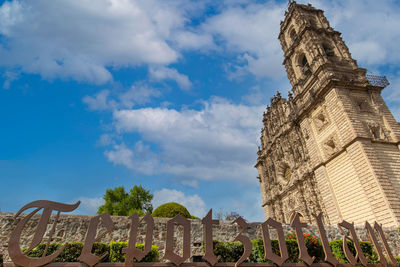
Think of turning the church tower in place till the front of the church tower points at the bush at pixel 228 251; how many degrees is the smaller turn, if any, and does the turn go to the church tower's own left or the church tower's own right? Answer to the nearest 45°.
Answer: approximately 45° to the church tower's own left

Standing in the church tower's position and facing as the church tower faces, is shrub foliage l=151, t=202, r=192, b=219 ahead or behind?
ahead

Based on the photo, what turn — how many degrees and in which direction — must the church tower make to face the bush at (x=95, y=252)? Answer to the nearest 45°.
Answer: approximately 45° to its left

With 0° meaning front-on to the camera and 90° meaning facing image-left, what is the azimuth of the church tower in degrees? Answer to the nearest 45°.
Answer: approximately 45°

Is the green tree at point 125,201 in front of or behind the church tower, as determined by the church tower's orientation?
in front

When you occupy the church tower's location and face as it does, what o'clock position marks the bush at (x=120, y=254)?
The bush is roughly at 11 o'clock from the church tower.

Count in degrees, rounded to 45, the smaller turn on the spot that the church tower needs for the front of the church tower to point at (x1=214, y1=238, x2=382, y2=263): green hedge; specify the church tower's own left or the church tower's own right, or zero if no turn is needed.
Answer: approximately 45° to the church tower's own left
